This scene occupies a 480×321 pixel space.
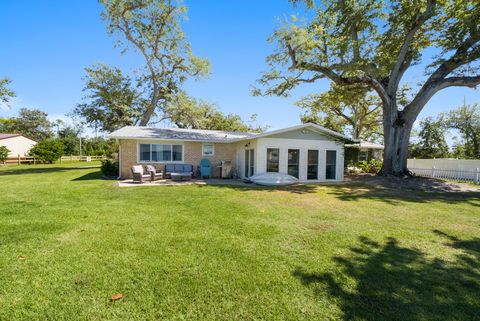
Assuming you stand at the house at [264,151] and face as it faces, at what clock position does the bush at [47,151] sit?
The bush is roughly at 4 o'clock from the house.

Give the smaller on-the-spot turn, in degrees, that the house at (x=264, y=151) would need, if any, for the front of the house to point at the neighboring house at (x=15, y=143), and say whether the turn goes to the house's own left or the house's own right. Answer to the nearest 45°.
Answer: approximately 135° to the house's own right

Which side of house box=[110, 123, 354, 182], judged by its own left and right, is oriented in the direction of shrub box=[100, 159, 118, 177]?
right
